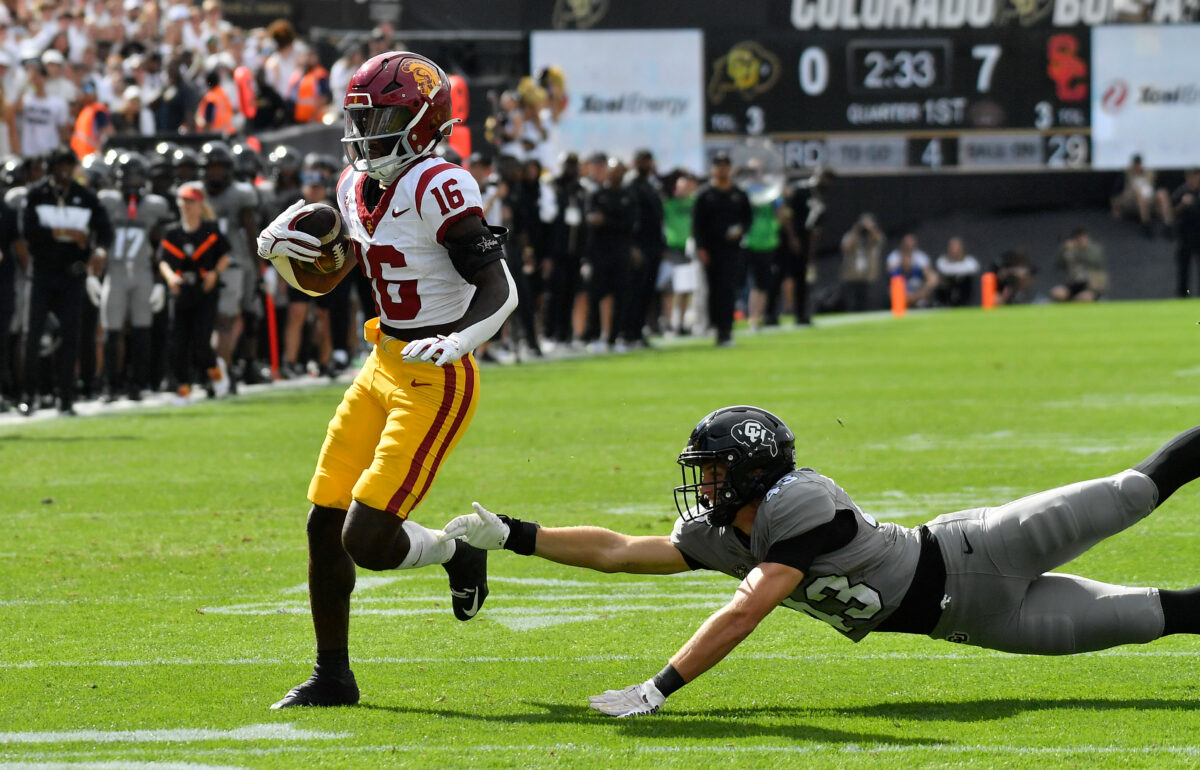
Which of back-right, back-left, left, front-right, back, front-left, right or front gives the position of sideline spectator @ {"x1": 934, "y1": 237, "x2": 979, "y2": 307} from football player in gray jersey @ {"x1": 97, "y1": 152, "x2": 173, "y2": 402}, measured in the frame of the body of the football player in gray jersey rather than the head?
back-left

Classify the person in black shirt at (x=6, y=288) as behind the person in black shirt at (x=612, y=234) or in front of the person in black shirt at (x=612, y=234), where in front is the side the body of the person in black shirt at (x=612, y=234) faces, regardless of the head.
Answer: in front

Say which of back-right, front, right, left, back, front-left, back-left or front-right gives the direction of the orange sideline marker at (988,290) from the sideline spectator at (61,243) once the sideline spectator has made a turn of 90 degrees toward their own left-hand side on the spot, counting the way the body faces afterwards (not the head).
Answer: front-left

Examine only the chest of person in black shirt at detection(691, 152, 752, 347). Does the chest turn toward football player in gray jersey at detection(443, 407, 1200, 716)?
yes

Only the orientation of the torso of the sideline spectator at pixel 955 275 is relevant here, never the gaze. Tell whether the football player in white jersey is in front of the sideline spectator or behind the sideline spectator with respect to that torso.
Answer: in front

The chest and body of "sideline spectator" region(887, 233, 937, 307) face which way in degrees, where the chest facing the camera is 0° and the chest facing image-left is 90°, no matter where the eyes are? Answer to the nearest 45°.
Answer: approximately 0°

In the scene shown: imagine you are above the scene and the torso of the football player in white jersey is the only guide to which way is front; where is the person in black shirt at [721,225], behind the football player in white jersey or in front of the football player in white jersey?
behind

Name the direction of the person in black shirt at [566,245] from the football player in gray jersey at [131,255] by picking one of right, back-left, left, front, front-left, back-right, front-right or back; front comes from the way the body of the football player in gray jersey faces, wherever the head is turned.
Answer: back-left
